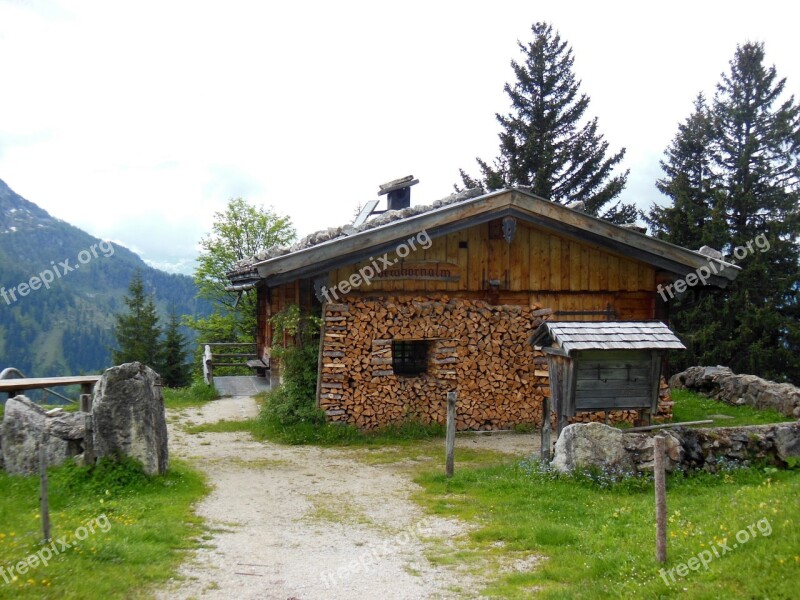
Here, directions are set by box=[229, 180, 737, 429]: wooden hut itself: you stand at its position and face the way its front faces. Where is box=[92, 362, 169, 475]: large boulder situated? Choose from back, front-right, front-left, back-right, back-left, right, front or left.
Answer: front-right

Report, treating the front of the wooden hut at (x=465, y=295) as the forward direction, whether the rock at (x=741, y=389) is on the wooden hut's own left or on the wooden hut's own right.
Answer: on the wooden hut's own left

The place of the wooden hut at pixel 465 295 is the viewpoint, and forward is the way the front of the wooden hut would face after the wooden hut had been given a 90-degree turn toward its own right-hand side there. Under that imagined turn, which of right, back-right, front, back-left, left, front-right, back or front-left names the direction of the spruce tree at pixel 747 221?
back-right

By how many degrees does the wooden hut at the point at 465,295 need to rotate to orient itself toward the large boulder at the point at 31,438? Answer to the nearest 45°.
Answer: approximately 45° to its right

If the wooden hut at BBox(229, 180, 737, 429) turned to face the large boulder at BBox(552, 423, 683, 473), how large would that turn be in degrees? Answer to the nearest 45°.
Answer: approximately 45° to its left

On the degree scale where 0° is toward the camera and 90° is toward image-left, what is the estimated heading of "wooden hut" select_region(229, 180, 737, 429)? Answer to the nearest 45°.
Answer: approximately 0°

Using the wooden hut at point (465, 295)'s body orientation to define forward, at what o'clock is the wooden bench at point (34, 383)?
The wooden bench is roughly at 2 o'clock from the wooden hut.

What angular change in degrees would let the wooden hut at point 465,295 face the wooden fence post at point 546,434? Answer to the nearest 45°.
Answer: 0° — it already faces it

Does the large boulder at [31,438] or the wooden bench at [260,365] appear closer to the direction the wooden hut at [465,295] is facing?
the large boulder

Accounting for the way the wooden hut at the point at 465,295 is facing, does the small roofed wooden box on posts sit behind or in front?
in front

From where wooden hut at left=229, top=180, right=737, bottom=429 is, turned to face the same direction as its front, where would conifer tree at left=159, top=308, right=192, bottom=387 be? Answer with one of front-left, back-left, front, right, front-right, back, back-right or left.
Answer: back-right

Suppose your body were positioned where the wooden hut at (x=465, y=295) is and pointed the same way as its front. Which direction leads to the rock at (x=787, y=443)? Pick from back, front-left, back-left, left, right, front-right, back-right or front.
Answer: front-left

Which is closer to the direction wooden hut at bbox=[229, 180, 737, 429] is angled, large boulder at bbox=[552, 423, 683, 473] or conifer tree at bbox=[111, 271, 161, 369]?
the large boulder
